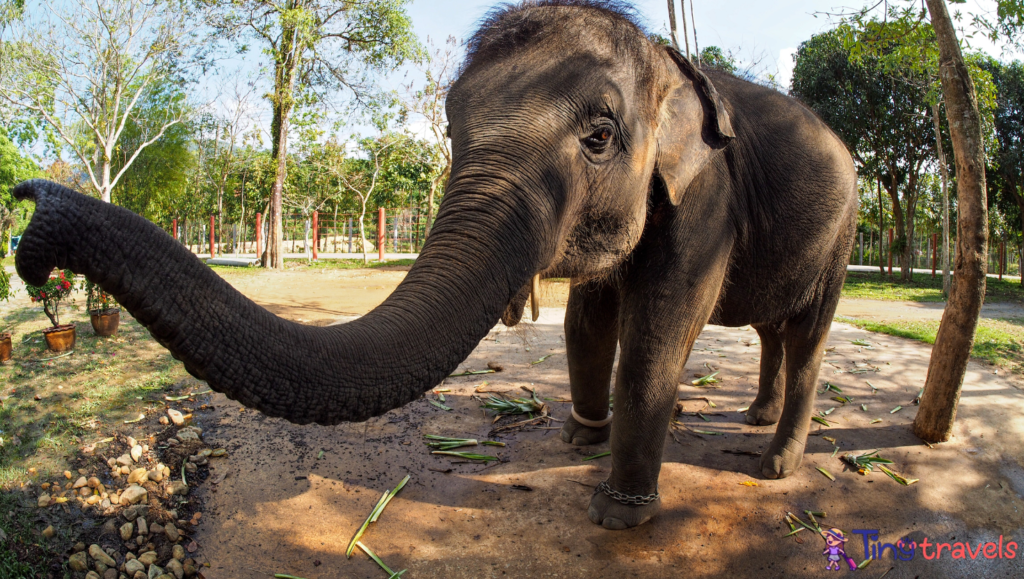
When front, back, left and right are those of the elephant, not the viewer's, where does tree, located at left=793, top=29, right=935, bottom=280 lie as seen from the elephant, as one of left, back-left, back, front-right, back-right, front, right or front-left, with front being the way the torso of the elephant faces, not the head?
back

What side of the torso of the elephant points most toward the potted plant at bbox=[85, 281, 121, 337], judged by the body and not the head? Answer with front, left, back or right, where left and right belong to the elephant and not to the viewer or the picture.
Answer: right

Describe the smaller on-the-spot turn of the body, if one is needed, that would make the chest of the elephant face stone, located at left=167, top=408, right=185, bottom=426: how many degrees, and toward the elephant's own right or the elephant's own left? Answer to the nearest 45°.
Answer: approximately 90° to the elephant's own right

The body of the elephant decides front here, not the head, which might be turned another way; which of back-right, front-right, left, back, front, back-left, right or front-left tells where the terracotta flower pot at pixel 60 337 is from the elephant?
right

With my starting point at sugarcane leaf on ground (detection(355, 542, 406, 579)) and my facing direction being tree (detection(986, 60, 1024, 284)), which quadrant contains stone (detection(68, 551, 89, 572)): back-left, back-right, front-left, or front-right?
back-left

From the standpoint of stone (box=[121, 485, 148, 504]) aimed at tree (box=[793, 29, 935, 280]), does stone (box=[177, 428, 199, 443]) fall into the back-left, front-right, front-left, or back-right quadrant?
front-left

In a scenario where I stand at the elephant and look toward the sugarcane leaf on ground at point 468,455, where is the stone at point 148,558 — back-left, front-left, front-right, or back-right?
front-left

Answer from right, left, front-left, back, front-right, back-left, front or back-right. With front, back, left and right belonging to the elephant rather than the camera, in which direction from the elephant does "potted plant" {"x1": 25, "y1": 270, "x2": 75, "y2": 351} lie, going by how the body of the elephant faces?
right

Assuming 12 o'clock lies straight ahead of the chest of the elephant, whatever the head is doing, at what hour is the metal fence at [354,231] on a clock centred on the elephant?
The metal fence is roughly at 4 o'clock from the elephant.

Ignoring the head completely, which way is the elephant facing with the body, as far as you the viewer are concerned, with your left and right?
facing the viewer and to the left of the viewer

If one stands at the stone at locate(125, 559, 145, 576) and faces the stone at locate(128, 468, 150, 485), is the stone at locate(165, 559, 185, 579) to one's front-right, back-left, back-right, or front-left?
back-right

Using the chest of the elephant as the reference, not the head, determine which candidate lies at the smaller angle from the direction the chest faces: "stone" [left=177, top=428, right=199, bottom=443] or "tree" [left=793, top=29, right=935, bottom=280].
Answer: the stone

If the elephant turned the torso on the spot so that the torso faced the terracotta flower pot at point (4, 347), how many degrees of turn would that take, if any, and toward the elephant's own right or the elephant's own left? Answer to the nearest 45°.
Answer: approximately 90° to the elephant's own right
